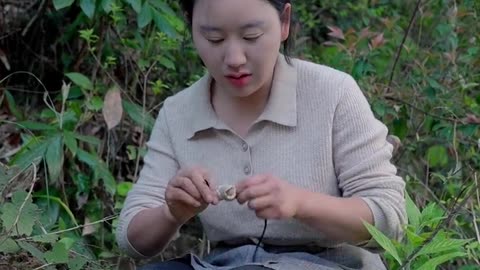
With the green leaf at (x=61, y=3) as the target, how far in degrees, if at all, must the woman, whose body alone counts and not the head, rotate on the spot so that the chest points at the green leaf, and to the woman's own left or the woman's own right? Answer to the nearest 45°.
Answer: approximately 135° to the woman's own right

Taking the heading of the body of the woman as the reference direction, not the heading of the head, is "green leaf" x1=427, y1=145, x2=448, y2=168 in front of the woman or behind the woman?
behind

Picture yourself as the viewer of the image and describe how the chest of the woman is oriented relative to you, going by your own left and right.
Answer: facing the viewer

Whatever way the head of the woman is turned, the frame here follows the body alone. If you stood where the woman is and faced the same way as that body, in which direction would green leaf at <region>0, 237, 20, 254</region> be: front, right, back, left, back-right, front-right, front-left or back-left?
right

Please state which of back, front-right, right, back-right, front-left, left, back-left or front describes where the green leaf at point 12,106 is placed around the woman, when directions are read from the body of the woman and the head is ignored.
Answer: back-right

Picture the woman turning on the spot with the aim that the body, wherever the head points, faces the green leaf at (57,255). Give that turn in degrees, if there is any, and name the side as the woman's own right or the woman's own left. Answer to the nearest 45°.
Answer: approximately 90° to the woman's own right

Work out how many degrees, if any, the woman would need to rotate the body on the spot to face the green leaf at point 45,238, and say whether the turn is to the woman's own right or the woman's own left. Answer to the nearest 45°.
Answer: approximately 90° to the woman's own right

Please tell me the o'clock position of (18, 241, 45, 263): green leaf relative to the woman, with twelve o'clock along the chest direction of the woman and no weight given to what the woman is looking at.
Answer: The green leaf is roughly at 3 o'clock from the woman.

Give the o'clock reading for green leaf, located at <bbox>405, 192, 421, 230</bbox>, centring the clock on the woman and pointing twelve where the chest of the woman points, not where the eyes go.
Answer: The green leaf is roughly at 9 o'clock from the woman.
